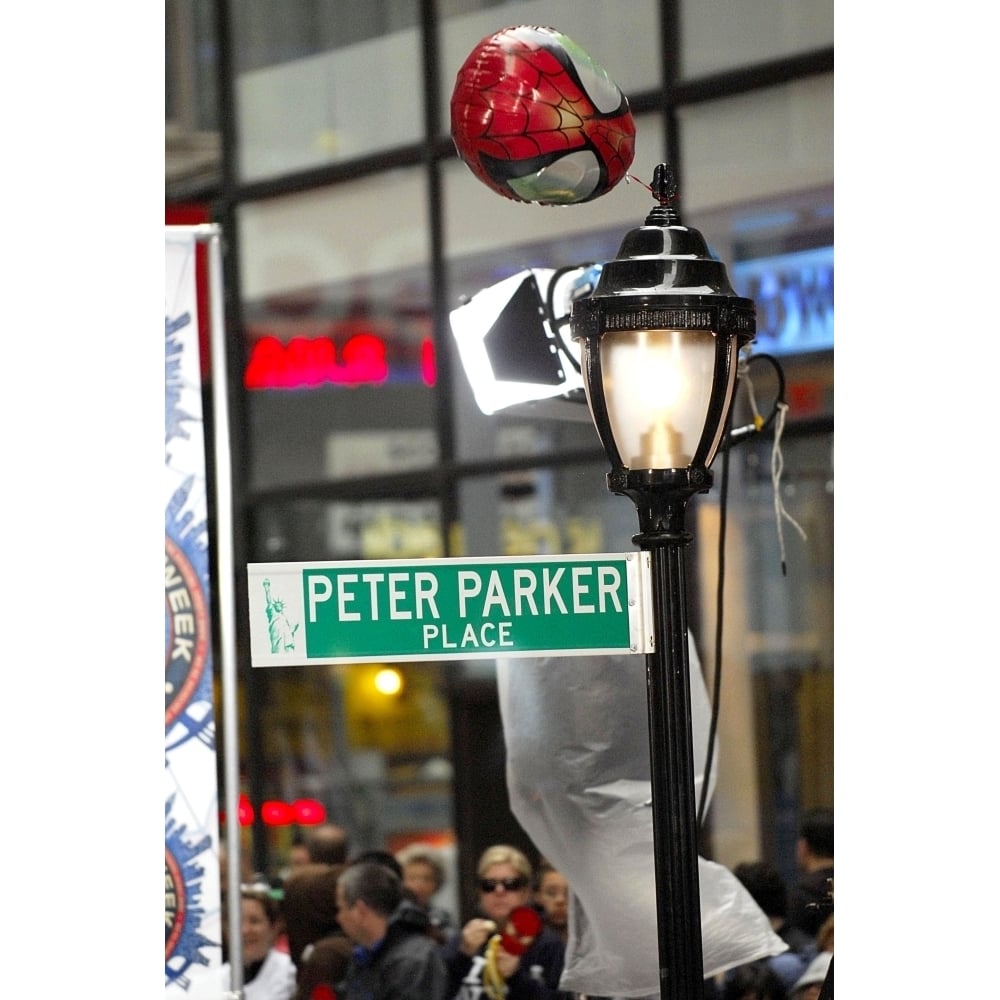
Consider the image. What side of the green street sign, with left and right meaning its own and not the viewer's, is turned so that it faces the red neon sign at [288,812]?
back

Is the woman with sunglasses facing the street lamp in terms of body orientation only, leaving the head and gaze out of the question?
yes

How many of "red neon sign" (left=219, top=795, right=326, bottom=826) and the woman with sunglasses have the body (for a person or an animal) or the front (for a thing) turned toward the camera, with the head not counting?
2

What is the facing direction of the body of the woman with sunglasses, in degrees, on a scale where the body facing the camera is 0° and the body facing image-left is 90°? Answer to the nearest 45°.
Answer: approximately 0°

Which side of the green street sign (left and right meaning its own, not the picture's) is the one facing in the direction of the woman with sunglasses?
back

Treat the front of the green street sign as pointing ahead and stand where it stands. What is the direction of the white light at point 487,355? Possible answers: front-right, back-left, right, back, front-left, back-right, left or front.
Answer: back

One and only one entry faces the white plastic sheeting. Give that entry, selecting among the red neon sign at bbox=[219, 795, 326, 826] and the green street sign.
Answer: the red neon sign

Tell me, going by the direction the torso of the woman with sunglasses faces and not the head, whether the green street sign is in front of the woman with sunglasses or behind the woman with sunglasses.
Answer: in front
